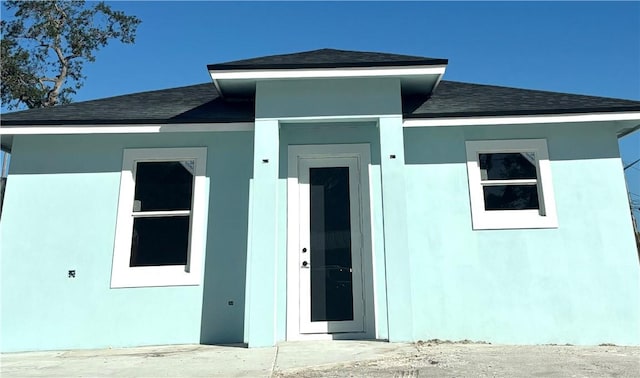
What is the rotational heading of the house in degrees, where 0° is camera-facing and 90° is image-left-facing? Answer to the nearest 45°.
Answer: approximately 0°
